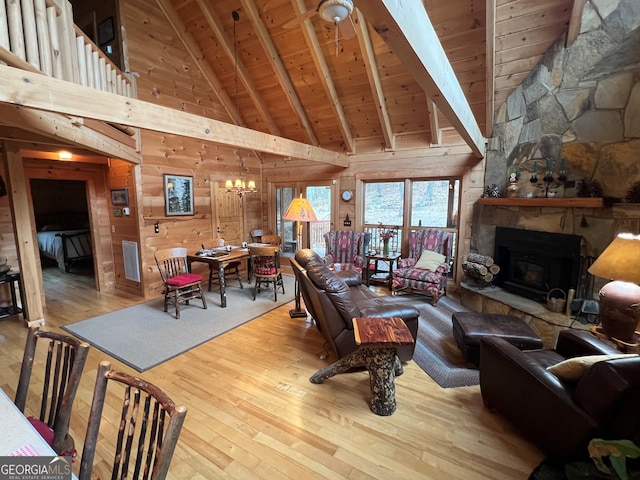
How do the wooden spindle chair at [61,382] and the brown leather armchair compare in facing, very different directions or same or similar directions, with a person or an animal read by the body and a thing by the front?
very different directions

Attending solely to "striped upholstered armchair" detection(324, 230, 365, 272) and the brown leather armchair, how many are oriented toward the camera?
1

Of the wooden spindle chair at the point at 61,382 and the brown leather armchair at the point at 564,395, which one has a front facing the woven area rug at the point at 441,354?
the brown leather armchair

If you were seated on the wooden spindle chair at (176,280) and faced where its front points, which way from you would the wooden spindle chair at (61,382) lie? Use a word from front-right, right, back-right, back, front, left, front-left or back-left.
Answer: front-right

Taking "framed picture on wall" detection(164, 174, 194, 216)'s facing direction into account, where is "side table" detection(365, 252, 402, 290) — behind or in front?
in front

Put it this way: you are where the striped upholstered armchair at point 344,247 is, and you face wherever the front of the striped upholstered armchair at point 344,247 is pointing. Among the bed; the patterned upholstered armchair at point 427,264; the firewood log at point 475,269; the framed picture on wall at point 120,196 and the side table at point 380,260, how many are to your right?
2

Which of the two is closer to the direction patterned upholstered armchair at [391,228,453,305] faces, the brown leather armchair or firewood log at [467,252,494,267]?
the brown leather armchair

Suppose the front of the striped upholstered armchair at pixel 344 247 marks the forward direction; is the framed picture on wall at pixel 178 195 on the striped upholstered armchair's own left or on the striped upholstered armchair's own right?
on the striped upholstered armchair's own right

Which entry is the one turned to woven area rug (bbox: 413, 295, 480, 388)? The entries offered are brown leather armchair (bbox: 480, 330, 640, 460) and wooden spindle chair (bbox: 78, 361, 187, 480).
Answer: the brown leather armchair

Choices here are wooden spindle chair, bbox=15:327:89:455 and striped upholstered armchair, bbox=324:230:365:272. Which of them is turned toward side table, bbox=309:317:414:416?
the striped upholstered armchair

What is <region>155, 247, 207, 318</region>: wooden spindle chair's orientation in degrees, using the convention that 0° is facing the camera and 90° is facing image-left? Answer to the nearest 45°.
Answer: approximately 315°

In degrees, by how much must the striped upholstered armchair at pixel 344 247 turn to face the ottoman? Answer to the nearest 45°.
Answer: approximately 45° to its left
